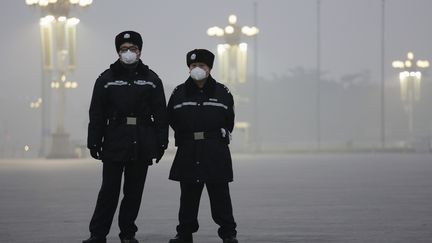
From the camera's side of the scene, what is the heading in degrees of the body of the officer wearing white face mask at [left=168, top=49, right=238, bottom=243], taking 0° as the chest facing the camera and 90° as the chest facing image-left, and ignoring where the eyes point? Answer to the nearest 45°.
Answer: approximately 0°

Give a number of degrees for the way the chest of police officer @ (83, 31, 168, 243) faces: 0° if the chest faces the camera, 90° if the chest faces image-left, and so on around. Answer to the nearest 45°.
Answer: approximately 0°

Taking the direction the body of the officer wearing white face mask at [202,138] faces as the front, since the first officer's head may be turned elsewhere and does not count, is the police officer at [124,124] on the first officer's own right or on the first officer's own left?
on the first officer's own right

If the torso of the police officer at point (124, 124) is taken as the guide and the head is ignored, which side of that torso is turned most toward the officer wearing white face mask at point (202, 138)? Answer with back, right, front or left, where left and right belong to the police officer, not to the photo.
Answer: left
